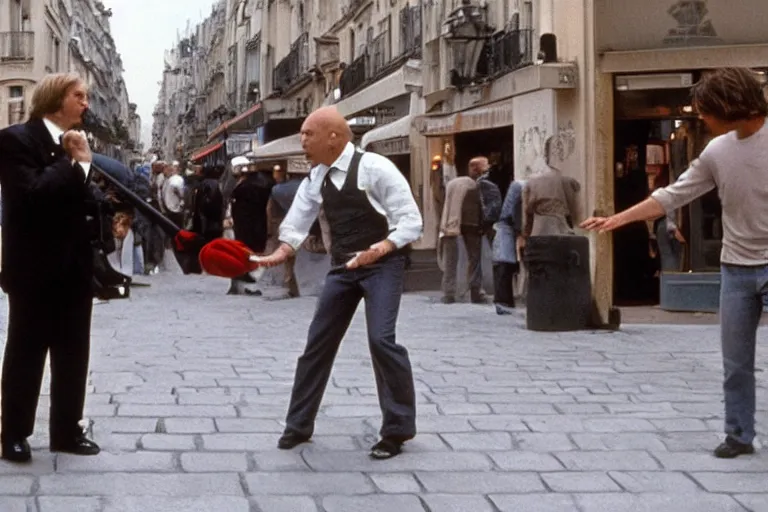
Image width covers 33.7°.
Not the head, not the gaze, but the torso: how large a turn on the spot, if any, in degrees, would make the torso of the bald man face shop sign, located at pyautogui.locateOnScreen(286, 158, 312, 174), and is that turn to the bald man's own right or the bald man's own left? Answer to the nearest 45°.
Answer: approximately 135° to the bald man's own right

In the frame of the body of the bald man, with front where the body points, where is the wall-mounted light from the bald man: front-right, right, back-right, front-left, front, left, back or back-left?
back-right

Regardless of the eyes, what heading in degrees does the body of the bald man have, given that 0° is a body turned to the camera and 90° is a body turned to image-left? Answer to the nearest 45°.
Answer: approximately 45°

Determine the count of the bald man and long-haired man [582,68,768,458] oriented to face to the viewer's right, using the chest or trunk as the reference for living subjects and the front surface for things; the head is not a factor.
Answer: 0

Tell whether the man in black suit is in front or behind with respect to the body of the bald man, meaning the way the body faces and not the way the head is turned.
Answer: in front

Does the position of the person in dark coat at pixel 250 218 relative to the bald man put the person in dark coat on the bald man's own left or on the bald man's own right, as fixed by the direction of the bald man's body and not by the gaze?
on the bald man's own right

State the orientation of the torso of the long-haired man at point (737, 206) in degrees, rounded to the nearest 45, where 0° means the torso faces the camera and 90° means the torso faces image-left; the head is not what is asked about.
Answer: approximately 45°

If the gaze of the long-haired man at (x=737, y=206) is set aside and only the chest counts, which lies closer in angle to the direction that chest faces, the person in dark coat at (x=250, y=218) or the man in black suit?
the man in black suit
